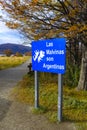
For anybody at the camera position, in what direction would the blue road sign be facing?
facing the viewer and to the left of the viewer
